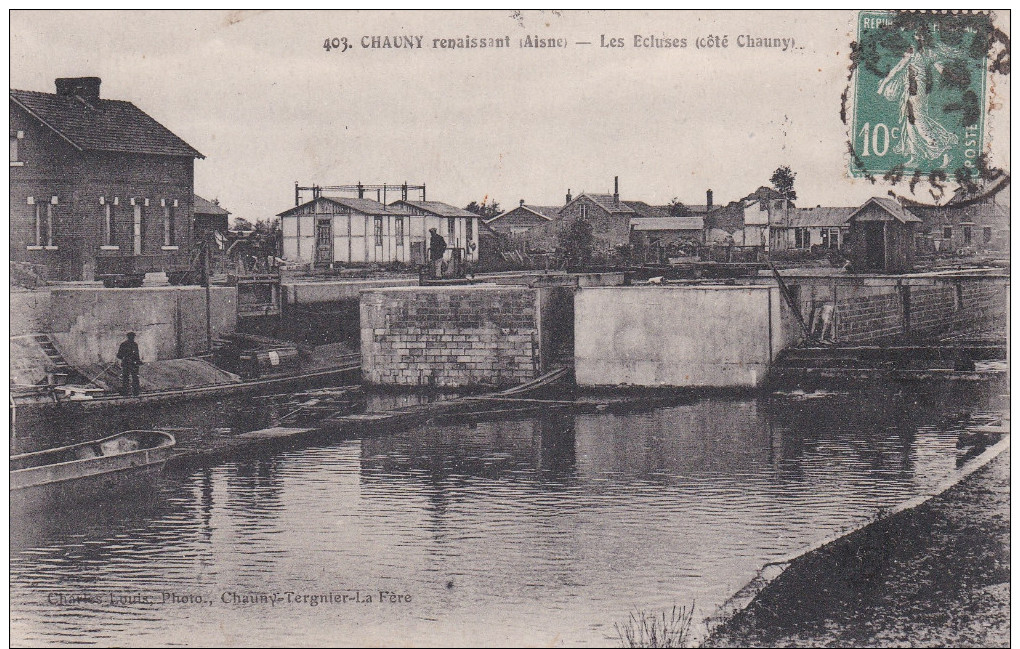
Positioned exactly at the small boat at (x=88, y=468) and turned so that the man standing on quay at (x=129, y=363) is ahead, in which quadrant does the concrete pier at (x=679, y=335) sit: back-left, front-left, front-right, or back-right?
front-right

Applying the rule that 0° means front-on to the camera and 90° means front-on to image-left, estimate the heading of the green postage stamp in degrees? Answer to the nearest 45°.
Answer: approximately 0°
